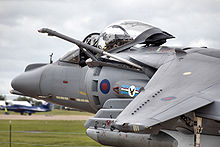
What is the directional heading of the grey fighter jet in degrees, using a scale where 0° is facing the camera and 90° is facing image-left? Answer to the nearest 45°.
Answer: approximately 135°
